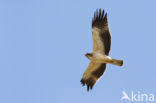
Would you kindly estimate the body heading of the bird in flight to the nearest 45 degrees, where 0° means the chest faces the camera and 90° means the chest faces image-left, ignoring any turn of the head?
approximately 90°
